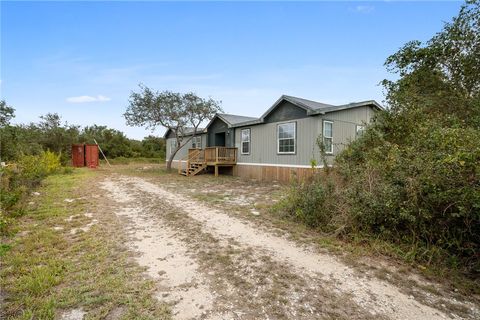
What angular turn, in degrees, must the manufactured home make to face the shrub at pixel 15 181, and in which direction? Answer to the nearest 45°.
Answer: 0° — it already faces it

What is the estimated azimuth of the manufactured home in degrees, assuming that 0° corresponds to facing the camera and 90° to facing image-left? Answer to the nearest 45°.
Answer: approximately 45°

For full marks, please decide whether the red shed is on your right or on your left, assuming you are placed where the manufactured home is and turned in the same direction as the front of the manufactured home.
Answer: on your right

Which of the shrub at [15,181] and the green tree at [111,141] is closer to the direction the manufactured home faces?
the shrub

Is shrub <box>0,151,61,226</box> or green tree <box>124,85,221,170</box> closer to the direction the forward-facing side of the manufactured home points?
the shrub

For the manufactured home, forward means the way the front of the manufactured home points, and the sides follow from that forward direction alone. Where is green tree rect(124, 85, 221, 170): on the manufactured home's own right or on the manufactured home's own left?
on the manufactured home's own right
